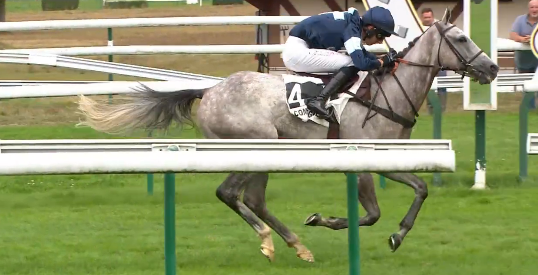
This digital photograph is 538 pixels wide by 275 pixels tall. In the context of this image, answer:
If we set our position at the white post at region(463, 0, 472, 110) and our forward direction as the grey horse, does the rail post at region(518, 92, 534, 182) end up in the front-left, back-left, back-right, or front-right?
back-left

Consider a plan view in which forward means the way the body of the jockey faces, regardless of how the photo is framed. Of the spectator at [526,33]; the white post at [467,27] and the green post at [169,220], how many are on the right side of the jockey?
1

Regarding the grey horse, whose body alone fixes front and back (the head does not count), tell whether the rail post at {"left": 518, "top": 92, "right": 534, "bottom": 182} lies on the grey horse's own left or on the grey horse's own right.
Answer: on the grey horse's own left

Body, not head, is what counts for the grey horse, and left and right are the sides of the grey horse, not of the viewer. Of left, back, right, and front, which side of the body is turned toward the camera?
right

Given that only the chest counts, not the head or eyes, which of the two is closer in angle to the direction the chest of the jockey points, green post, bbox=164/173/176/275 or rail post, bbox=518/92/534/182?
the rail post

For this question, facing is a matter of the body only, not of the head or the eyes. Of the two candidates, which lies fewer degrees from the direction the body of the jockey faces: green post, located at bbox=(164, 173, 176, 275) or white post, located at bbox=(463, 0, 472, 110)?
the white post

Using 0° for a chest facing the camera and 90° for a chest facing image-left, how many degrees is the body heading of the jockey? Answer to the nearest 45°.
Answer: approximately 270°

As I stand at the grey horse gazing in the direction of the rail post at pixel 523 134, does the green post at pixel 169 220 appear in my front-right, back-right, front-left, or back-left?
back-right

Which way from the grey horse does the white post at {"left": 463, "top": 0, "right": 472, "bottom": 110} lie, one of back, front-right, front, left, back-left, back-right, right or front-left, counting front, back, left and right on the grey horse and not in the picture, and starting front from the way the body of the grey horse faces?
front-left
